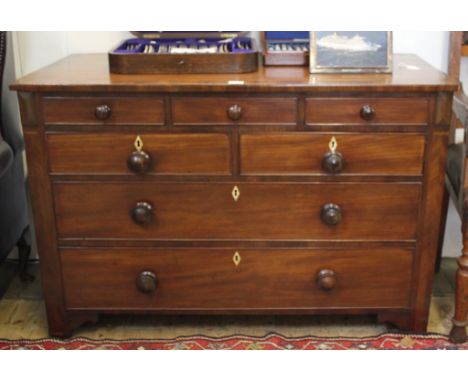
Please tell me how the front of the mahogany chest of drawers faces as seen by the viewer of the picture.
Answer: facing the viewer

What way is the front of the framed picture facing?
toward the camera

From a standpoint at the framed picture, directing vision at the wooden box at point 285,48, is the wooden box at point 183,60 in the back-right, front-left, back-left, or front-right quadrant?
front-left
